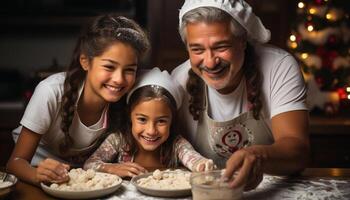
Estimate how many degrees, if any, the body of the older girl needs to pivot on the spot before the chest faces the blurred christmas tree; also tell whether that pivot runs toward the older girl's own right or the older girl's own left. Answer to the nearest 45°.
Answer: approximately 90° to the older girl's own left

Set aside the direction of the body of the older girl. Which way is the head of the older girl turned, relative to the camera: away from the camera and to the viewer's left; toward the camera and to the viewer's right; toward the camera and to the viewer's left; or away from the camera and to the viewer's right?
toward the camera and to the viewer's right

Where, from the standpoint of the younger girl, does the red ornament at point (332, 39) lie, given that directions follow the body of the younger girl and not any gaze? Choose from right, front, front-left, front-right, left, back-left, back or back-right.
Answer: back-left

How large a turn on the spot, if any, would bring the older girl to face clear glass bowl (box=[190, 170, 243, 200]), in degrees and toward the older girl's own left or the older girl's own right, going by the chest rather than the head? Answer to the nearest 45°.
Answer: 0° — they already face it

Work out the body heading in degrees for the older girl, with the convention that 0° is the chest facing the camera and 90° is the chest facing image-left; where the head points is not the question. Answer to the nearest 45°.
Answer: approximately 315°

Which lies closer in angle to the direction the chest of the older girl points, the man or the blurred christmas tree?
the man

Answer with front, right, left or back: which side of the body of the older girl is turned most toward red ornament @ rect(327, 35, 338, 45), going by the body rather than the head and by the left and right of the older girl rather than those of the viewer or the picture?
left
